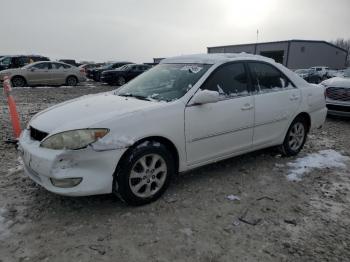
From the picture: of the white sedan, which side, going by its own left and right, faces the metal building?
back

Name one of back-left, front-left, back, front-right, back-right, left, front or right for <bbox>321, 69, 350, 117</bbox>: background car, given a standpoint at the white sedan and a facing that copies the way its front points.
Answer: back

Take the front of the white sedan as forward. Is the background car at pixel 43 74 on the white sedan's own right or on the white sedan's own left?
on the white sedan's own right

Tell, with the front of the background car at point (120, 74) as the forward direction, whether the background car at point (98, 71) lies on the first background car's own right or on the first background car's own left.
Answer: on the first background car's own right
